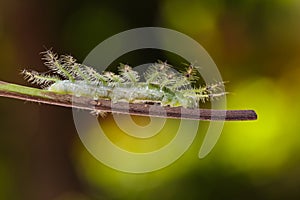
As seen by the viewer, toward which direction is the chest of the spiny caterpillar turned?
to the viewer's right
